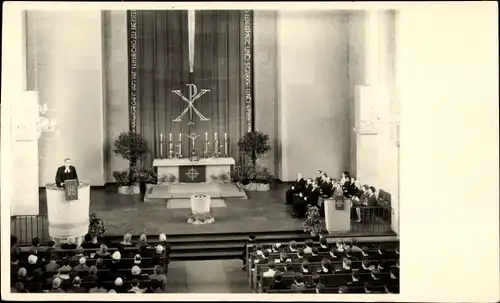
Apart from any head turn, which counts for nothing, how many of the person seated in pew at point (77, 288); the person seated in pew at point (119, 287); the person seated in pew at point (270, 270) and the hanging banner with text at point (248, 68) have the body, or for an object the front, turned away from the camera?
3

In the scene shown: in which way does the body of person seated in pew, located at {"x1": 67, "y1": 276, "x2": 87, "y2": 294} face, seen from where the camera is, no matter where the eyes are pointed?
away from the camera

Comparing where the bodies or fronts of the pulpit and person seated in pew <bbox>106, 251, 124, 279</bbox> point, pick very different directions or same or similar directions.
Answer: very different directions

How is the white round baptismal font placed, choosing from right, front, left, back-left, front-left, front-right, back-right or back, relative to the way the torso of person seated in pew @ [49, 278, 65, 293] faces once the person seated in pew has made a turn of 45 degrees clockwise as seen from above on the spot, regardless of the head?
front-right

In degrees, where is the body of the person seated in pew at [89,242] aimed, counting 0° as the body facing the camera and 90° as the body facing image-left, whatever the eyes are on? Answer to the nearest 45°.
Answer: approximately 180°

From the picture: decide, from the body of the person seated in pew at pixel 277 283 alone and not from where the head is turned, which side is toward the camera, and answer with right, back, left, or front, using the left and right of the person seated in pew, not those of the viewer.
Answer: back

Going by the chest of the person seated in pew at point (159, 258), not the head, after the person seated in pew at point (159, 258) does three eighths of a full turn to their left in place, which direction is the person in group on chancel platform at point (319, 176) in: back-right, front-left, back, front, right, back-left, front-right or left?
back-left

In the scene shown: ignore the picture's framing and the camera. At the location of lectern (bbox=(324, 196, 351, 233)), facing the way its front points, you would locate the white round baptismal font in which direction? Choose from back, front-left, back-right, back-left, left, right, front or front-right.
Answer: right

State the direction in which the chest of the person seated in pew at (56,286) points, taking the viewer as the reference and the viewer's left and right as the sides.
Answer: facing away from the viewer

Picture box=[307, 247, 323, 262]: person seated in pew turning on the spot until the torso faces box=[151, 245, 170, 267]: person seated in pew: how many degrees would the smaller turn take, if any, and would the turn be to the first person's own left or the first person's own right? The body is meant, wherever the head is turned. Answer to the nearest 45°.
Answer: approximately 90° to the first person's own left

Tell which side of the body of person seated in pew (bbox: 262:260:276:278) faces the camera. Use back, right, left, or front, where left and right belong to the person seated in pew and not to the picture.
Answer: back

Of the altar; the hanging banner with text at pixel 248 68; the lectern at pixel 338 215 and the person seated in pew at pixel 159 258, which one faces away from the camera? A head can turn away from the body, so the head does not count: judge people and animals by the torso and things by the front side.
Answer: the person seated in pew

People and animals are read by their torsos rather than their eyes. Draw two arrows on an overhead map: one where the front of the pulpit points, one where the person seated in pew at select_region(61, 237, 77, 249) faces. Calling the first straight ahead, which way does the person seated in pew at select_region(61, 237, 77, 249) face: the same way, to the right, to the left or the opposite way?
the opposite way

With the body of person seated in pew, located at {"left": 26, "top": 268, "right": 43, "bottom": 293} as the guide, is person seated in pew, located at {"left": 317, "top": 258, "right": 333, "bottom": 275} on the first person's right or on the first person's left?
on the first person's right

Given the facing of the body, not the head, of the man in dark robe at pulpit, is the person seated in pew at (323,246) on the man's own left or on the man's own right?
on the man's own left

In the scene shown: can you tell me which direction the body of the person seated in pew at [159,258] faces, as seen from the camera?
away from the camera
